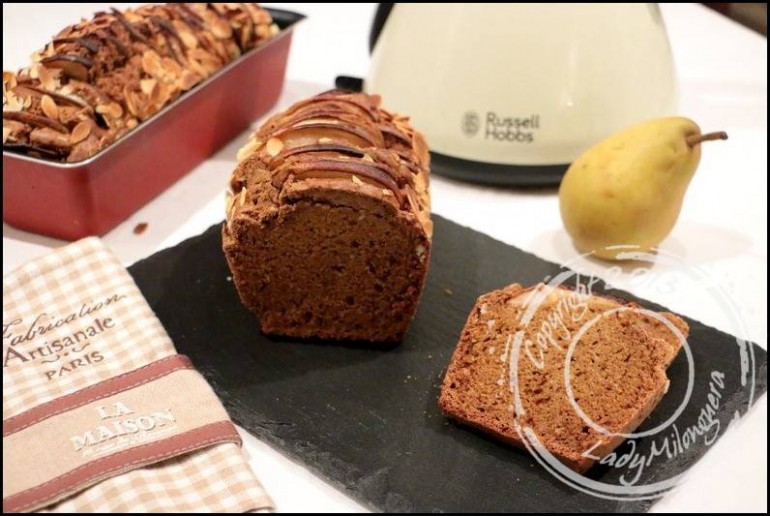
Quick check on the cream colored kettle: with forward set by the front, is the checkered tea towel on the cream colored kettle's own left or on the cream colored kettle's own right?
on the cream colored kettle's own right

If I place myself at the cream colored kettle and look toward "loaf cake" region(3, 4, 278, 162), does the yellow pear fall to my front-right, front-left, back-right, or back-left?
back-left

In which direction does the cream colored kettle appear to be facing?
to the viewer's right

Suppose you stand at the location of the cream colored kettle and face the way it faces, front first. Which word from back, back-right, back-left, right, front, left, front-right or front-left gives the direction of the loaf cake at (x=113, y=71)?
back

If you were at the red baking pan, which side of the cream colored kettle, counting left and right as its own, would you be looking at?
back

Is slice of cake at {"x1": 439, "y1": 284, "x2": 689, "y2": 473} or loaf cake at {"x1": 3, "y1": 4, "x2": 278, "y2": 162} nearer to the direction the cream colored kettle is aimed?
the slice of cake

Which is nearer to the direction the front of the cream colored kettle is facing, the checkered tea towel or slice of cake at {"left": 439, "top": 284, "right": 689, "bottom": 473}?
the slice of cake

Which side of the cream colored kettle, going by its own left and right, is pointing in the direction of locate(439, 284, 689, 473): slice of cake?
front
